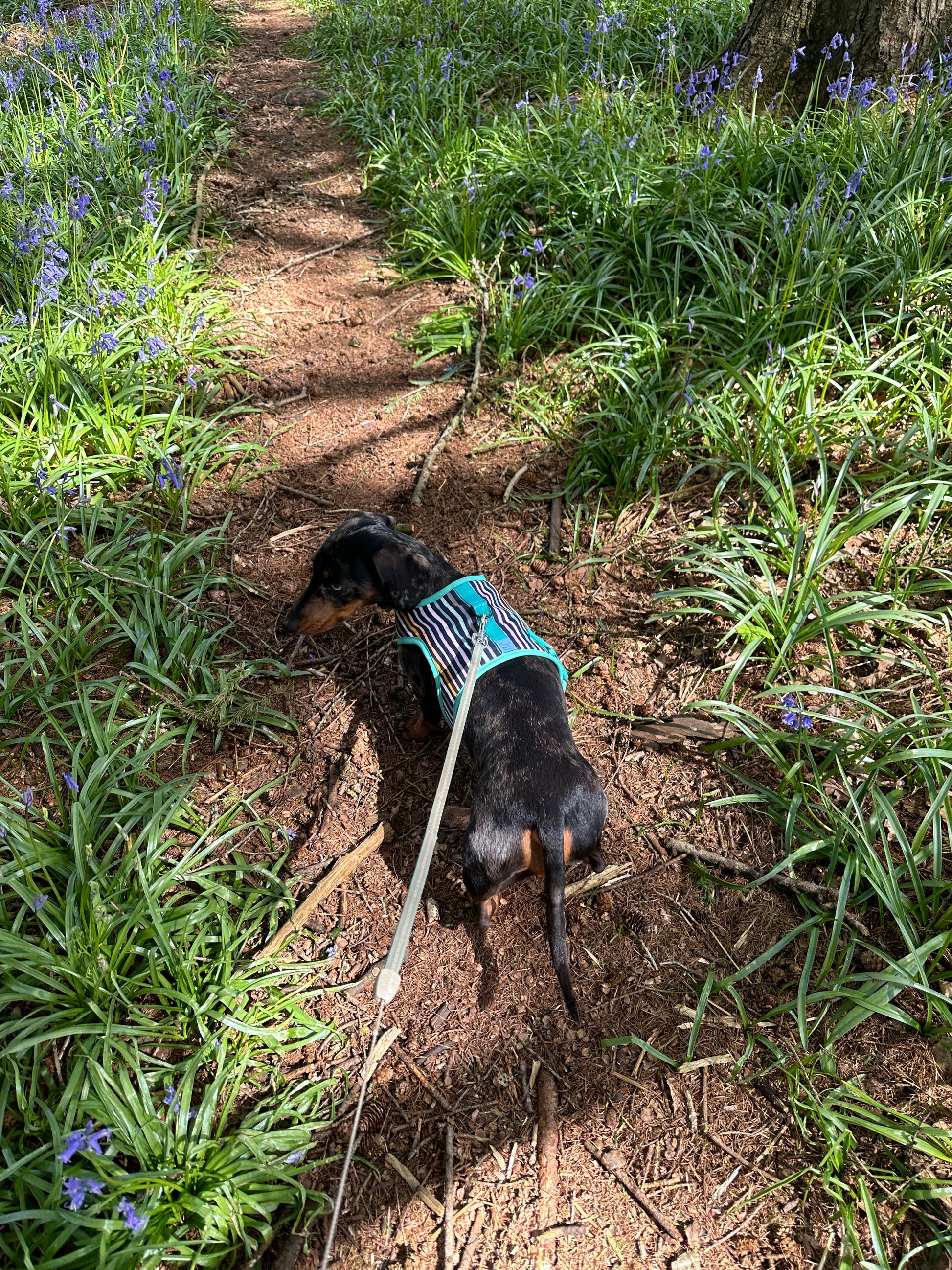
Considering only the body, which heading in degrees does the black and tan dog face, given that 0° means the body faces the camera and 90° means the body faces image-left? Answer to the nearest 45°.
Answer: approximately 135°

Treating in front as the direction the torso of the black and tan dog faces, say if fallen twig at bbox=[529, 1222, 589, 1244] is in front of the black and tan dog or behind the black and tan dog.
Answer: behind

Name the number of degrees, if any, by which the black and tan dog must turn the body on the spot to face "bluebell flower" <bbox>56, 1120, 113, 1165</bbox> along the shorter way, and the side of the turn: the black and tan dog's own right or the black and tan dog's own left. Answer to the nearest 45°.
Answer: approximately 90° to the black and tan dog's own left

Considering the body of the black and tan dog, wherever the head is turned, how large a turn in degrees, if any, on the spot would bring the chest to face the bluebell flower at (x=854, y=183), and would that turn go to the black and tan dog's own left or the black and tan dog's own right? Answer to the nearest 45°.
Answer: approximately 90° to the black and tan dog's own right

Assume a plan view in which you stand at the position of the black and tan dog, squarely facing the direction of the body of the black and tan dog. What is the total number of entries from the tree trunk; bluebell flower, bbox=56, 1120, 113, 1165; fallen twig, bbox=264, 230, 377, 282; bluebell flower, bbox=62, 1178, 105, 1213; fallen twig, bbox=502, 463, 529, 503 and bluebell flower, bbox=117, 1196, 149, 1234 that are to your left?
3

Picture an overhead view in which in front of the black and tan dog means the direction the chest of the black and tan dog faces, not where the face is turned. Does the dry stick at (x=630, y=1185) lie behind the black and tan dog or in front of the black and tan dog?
behind

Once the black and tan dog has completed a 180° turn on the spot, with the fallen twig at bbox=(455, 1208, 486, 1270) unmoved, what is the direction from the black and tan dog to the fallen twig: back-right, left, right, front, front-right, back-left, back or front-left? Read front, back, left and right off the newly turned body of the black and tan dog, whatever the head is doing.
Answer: front-right

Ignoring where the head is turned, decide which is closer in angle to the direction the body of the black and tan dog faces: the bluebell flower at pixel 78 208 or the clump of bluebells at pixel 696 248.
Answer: the bluebell flower

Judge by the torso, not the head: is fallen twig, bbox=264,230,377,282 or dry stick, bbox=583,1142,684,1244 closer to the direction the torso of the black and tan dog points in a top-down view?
the fallen twig

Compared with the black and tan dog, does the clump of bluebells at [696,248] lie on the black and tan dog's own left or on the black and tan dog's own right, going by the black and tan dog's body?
on the black and tan dog's own right

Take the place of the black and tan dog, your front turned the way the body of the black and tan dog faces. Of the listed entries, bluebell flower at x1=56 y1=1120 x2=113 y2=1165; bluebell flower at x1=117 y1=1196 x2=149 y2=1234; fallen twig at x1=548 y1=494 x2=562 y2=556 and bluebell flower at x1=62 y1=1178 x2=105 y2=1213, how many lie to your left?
3

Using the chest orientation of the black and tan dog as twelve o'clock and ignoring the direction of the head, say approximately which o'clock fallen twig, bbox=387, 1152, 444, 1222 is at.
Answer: The fallen twig is roughly at 8 o'clock from the black and tan dog.
